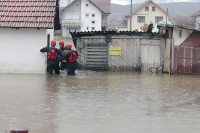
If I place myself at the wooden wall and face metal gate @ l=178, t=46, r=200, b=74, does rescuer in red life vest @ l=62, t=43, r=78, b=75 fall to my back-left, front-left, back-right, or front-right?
back-right

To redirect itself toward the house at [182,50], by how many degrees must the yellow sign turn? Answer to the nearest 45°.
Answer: approximately 90° to its left

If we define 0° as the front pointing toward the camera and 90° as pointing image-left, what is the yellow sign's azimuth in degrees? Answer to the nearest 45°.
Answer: approximately 0°
